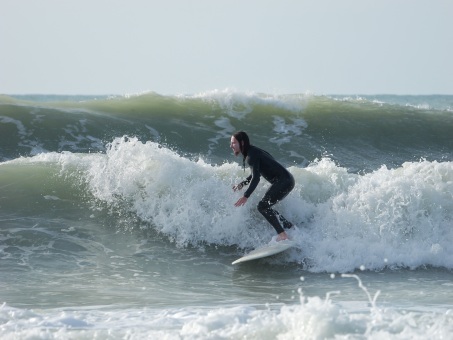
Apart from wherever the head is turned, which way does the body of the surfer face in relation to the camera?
to the viewer's left
